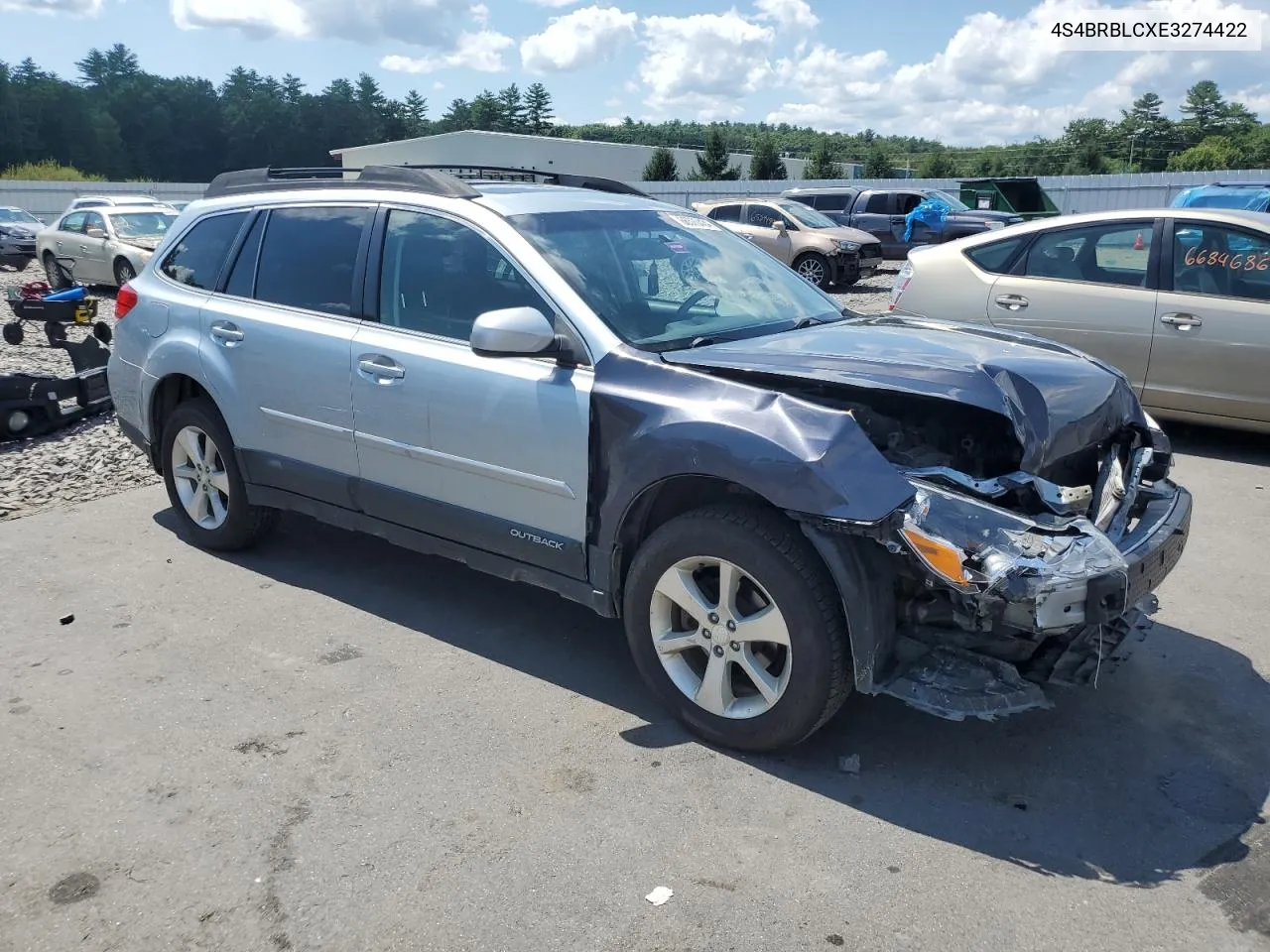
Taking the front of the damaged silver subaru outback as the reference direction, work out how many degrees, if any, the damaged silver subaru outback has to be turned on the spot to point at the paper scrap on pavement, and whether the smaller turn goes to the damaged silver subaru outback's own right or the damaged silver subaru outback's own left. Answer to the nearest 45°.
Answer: approximately 45° to the damaged silver subaru outback's own right

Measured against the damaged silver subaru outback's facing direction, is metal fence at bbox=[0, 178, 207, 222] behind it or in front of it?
behind

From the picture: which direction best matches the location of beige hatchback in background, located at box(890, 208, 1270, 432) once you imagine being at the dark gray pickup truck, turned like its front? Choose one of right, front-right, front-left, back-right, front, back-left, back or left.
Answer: front-right

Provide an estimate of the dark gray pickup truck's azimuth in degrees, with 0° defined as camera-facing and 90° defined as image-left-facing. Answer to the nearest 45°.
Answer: approximately 315°

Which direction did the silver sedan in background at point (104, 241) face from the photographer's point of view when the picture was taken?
facing the viewer and to the right of the viewer

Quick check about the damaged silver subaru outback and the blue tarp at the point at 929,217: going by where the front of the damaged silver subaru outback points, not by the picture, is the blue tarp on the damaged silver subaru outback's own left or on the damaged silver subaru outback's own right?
on the damaged silver subaru outback's own left

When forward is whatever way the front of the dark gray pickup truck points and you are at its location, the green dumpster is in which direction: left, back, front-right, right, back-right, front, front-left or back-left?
left

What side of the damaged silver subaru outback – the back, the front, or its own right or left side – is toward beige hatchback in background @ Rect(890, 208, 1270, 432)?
left

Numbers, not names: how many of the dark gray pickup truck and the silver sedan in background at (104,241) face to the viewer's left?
0

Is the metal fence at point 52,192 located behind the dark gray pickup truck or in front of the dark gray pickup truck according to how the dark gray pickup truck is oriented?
behind

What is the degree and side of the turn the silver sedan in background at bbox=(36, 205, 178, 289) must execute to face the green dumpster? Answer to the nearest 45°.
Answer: approximately 45° to its left
